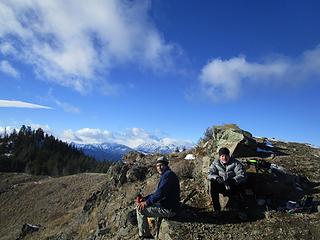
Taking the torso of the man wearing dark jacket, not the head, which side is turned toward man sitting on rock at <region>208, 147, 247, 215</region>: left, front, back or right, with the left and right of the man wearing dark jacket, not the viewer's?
back

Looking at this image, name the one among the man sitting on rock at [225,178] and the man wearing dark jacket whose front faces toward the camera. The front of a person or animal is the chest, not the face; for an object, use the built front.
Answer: the man sitting on rock

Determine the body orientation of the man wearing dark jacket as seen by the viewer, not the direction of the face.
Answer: to the viewer's left

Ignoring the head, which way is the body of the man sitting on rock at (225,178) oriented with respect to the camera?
toward the camera

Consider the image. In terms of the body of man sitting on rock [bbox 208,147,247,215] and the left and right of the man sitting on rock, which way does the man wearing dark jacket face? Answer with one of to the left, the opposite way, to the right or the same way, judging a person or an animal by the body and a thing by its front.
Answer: to the right

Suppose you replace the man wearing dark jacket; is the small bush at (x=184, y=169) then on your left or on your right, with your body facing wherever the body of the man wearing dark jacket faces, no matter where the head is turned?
on your right

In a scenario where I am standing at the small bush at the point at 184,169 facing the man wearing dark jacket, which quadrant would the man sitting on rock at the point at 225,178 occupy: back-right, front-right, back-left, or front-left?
front-left

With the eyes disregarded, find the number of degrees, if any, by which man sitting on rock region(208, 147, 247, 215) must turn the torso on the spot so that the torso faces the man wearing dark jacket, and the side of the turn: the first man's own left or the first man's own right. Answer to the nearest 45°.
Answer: approximately 45° to the first man's own right

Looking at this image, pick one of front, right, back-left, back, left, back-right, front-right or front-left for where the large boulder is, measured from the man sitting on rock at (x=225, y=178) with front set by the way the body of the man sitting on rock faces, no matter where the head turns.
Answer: back
